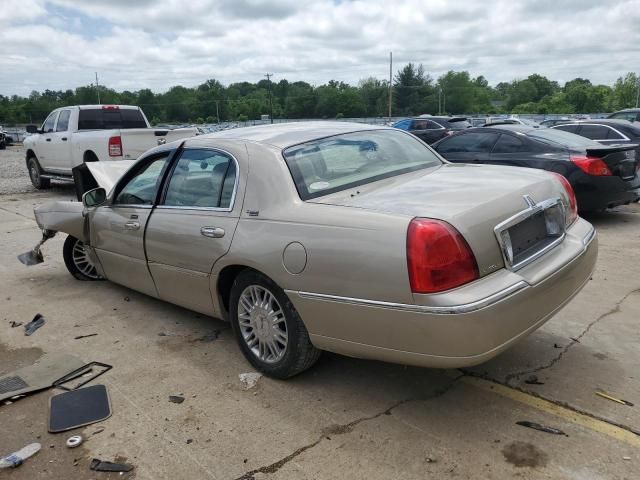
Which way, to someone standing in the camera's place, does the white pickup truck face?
facing away from the viewer and to the left of the viewer

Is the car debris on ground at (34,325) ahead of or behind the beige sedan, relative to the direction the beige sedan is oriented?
ahead

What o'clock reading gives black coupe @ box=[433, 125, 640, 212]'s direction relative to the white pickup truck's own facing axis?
The black coupe is roughly at 6 o'clock from the white pickup truck.

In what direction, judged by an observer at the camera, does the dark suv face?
facing away from the viewer and to the left of the viewer

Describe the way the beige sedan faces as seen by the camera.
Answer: facing away from the viewer and to the left of the viewer

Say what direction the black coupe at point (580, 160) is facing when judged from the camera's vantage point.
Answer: facing away from the viewer and to the left of the viewer

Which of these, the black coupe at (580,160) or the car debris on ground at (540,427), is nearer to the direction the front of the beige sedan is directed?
the black coupe

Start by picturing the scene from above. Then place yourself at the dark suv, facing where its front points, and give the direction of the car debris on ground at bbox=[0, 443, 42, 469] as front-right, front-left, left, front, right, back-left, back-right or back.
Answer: back-left

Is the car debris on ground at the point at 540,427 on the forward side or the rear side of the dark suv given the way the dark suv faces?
on the rear side

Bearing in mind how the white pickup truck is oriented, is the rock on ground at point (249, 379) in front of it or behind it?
behind

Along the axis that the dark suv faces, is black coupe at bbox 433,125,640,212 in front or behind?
behind

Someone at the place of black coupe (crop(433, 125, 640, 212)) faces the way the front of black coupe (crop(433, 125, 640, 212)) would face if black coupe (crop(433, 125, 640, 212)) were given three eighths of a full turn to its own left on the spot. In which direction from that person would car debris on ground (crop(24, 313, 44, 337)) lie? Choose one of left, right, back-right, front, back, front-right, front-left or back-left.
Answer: front-right
